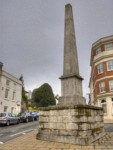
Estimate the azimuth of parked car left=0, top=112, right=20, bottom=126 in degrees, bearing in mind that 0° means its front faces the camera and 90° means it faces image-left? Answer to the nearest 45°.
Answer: approximately 225°

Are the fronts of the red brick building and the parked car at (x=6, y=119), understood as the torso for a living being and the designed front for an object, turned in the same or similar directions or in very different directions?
very different directions

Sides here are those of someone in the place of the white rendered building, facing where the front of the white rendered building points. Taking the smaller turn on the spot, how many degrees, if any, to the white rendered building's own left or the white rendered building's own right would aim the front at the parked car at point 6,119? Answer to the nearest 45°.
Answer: approximately 45° to the white rendered building's own right

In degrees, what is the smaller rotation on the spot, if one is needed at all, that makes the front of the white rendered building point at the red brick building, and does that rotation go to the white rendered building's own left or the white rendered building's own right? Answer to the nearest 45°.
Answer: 0° — it already faces it

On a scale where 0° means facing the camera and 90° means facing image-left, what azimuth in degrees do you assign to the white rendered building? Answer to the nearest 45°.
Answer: approximately 315°

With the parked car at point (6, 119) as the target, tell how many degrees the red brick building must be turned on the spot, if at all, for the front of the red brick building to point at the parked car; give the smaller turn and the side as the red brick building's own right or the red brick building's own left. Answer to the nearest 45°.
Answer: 0° — it already faces it

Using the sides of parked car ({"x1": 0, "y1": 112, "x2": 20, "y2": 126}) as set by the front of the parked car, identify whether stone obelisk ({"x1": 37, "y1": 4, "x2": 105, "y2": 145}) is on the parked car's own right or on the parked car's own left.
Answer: on the parked car's own right

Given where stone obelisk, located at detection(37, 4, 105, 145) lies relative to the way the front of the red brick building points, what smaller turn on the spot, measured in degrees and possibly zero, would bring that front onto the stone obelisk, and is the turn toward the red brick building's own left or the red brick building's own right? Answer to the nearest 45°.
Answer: approximately 45° to the red brick building's own left

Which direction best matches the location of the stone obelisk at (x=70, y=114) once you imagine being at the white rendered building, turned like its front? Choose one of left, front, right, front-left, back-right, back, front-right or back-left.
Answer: front-right
